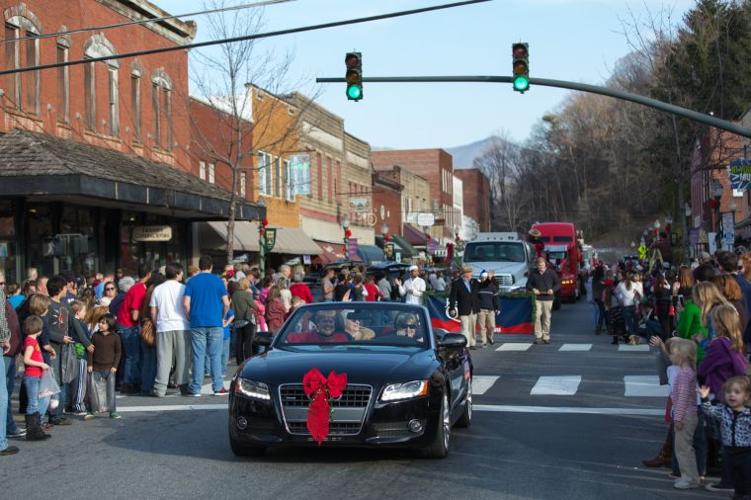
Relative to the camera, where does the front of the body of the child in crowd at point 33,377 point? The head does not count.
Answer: to the viewer's right

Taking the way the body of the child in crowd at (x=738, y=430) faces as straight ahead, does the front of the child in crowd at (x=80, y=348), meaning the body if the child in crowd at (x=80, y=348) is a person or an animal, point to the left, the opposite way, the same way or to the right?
the opposite way

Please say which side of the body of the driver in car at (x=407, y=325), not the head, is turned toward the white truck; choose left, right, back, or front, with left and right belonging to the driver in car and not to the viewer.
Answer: back

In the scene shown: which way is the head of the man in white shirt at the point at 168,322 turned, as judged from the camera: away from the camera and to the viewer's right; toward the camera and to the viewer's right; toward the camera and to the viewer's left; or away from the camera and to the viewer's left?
away from the camera and to the viewer's right

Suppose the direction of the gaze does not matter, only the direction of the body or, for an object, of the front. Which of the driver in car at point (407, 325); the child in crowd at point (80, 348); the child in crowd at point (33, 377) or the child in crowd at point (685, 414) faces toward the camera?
the driver in car

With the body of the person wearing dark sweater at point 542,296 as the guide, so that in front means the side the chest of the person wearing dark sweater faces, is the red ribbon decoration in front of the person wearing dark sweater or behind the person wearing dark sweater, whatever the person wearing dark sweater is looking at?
in front

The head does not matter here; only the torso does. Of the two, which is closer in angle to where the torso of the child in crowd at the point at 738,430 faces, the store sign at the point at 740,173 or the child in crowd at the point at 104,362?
the child in crowd

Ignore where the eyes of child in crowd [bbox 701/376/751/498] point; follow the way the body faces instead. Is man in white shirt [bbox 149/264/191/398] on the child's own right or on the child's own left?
on the child's own right

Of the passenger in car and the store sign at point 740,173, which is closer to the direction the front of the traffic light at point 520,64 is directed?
the passenger in car
